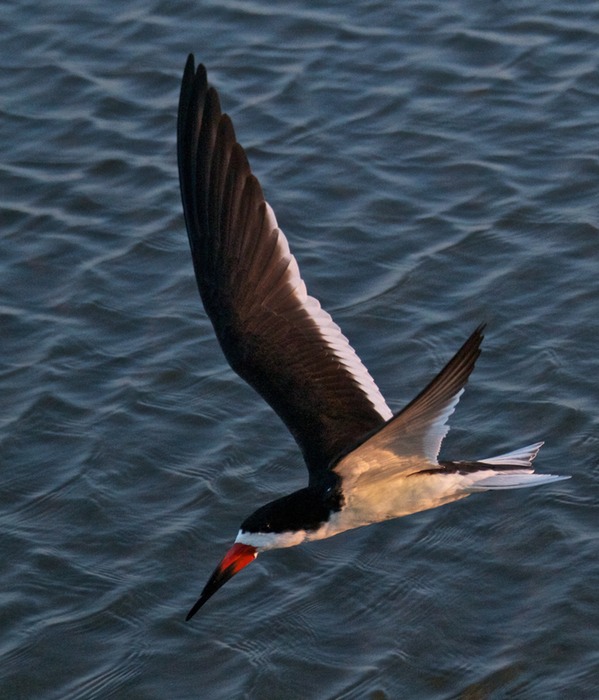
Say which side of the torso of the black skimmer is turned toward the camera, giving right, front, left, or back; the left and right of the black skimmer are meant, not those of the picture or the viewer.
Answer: left
